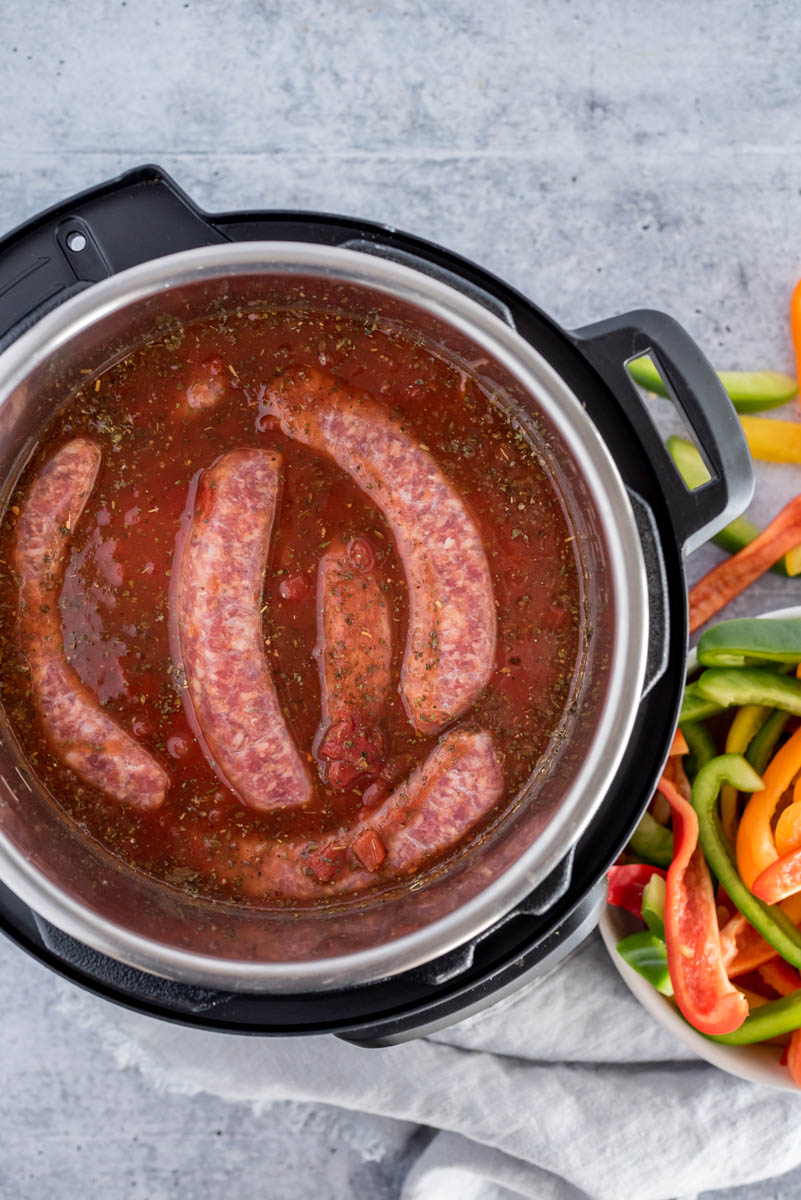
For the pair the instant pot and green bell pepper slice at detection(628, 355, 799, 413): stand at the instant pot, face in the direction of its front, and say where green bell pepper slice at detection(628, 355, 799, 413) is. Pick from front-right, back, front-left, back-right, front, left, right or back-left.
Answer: left

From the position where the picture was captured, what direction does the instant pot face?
facing the viewer and to the right of the viewer
